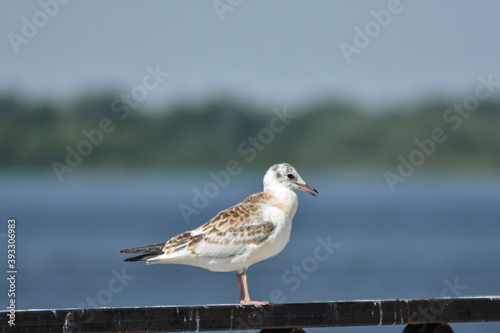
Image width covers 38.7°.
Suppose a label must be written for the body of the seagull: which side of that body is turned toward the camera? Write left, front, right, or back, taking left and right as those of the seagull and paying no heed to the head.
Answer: right
